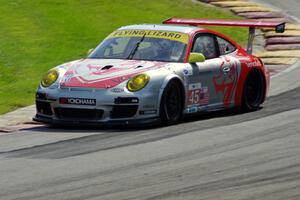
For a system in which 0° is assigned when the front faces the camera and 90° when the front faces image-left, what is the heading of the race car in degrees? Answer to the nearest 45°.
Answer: approximately 45°
